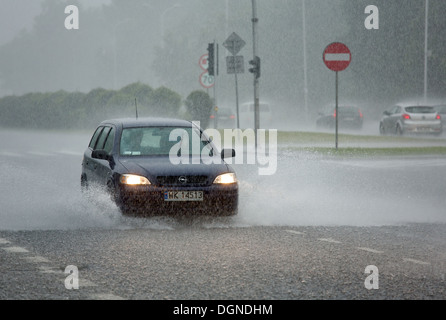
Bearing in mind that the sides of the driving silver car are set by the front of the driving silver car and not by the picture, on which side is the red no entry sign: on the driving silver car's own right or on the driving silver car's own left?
on the driving silver car's own left

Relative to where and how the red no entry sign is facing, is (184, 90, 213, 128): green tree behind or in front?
behind

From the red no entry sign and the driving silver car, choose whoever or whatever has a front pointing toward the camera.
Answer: the red no entry sign

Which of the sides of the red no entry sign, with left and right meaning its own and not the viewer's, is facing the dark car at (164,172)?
front

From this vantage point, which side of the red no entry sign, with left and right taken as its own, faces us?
front

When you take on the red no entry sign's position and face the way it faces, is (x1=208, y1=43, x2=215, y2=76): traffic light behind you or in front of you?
behind

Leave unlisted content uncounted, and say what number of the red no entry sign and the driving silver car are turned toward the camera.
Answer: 1

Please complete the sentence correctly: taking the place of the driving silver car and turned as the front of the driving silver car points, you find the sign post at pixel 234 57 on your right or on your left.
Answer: on your left

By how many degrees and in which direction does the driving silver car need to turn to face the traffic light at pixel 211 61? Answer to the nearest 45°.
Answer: approximately 45° to its left

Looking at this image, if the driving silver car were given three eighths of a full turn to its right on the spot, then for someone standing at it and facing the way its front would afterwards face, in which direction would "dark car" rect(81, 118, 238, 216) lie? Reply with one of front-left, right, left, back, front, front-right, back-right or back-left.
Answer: right

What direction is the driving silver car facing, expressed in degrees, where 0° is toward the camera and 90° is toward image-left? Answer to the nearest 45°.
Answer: approximately 135°
